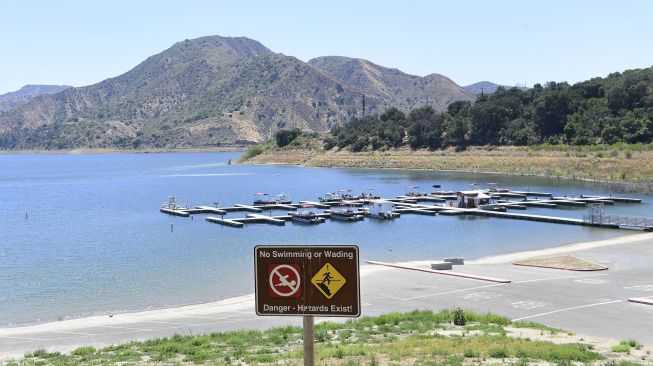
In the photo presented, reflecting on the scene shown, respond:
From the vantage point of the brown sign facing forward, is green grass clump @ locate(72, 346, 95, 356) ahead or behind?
behind

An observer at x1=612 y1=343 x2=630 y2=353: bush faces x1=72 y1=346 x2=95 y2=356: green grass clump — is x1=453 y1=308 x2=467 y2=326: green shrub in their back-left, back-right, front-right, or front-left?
front-right

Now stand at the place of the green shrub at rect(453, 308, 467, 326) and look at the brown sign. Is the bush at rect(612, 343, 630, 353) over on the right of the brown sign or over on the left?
left

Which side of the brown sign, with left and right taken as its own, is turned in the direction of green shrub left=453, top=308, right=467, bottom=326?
back

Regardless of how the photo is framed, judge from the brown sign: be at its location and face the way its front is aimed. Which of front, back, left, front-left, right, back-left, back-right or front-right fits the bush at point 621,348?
back-left

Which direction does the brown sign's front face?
toward the camera

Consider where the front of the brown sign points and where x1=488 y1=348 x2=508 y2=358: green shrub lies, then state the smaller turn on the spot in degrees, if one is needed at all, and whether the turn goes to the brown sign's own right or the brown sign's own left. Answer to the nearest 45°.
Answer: approximately 135° to the brown sign's own left

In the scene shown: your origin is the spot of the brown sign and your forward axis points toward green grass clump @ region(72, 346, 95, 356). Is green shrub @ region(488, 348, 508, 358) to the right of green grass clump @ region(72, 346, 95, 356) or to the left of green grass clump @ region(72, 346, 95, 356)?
right

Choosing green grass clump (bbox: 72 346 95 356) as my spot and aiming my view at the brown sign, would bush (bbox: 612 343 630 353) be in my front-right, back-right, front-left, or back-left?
front-left

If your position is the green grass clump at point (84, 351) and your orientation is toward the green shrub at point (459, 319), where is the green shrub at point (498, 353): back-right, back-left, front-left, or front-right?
front-right
